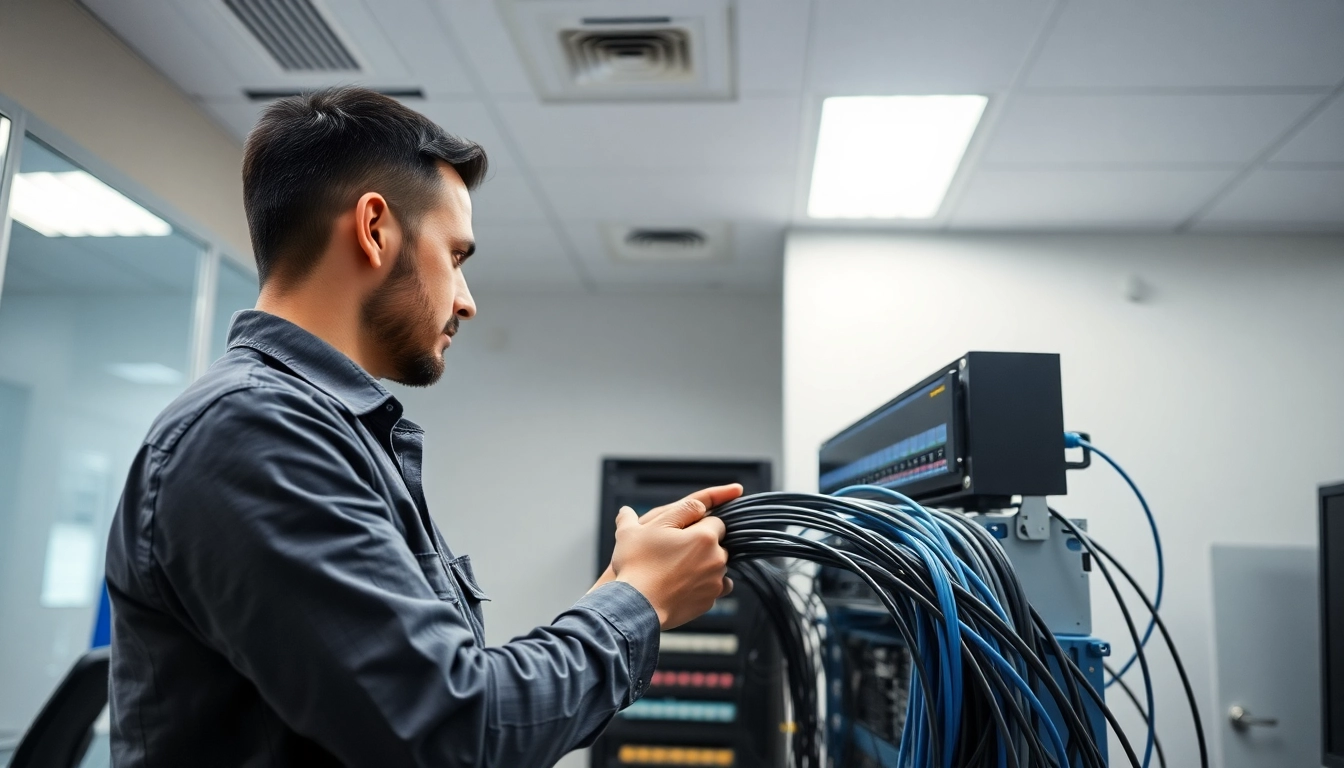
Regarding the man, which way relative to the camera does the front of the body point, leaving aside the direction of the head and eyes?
to the viewer's right

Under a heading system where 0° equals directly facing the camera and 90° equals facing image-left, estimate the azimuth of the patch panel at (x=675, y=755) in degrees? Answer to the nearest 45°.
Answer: approximately 0°

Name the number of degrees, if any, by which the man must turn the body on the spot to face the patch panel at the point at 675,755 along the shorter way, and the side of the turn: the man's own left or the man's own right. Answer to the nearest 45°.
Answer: approximately 90° to the man's own left

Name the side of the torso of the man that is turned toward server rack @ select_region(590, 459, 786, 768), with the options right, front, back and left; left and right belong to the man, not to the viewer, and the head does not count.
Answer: left

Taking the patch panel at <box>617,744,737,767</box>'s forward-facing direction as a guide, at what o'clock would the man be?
The man is roughly at 12 o'clock from the patch panel.

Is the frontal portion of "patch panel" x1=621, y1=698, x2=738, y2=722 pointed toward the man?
yes

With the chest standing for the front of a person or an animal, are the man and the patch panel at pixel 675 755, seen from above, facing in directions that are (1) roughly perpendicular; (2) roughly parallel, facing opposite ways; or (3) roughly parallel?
roughly perpendicular

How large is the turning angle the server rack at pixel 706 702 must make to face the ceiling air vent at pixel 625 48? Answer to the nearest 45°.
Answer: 0° — it already faces it

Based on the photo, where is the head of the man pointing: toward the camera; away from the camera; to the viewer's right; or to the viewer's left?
to the viewer's right
